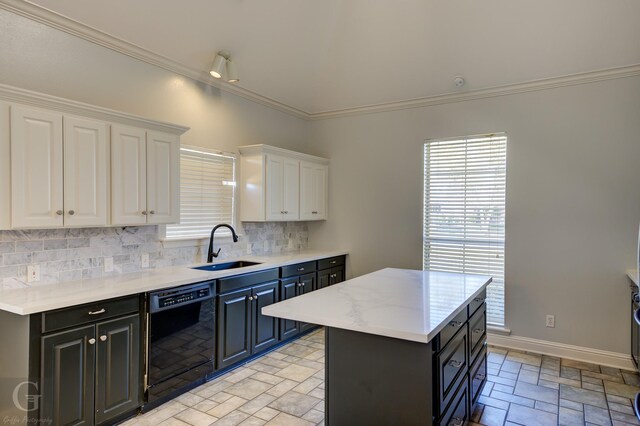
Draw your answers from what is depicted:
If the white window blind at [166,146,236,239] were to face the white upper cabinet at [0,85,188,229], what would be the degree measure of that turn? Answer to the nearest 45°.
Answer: approximately 90° to its right

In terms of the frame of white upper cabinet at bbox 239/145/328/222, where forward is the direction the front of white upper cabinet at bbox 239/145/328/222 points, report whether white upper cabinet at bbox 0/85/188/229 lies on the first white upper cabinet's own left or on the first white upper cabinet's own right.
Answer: on the first white upper cabinet's own right

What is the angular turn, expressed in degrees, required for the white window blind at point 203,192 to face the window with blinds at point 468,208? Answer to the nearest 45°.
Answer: approximately 45° to its left

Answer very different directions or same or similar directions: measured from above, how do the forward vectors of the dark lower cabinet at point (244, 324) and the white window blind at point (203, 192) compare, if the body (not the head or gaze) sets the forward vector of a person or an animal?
same or similar directions

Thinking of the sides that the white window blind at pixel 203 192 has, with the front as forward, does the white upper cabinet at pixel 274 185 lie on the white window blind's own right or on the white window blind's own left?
on the white window blind's own left

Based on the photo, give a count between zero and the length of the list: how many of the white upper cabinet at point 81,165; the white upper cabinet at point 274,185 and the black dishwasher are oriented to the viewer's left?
0

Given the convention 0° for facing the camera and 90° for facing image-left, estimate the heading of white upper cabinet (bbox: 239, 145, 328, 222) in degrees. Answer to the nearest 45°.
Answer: approximately 315°

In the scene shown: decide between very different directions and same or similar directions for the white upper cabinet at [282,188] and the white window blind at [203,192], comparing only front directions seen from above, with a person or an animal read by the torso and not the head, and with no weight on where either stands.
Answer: same or similar directions

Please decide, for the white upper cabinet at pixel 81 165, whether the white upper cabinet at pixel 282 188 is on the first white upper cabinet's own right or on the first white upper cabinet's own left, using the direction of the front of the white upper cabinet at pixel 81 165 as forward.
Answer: on the first white upper cabinet's own left

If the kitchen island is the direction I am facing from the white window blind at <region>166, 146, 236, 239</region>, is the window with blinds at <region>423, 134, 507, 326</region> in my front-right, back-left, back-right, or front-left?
front-left

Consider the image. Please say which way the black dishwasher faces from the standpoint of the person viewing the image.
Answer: facing the viewer and to the right of the viewer

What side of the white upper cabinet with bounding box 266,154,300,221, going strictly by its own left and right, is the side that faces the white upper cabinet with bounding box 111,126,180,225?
right

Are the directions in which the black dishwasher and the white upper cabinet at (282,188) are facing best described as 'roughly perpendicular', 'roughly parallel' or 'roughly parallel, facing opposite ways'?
roughly parallel

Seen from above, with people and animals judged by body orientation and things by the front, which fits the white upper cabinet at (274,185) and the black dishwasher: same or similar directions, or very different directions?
same or similar directions

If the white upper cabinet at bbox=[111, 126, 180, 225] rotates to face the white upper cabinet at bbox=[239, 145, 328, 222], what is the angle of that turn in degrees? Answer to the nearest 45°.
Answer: approximately 90° to its left
